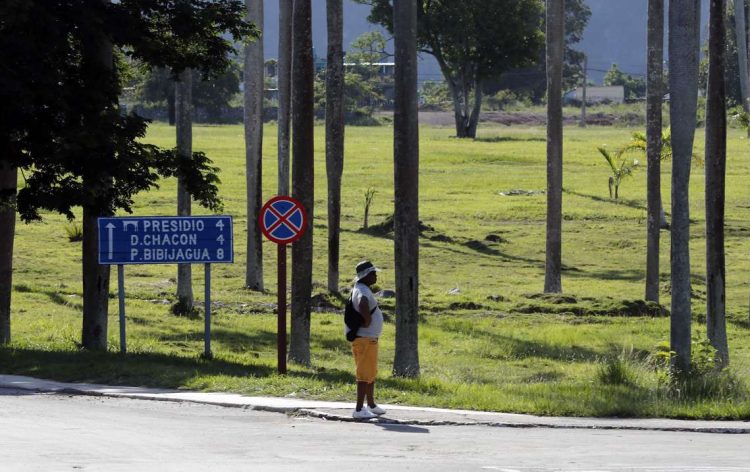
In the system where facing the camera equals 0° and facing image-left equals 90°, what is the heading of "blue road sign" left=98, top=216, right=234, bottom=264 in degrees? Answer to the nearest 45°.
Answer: approximately 0°

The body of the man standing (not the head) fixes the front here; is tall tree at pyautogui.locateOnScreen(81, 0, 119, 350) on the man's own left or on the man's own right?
on the man's own left

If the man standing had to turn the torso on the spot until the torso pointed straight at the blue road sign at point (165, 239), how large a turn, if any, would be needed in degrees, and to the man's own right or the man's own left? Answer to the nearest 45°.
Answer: approximately 135° to the man's own left

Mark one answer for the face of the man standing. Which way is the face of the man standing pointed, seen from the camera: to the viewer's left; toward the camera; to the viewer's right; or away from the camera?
to the viewer's right

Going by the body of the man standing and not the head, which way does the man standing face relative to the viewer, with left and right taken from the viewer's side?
facing to the right of the viewer

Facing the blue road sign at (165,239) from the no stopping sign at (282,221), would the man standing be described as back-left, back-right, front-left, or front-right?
back-left

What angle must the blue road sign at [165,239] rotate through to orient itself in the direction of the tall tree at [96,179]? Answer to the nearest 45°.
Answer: approximately 135° to its right

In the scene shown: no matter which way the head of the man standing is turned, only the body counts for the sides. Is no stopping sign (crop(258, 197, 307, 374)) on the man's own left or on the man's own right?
on the man's own left

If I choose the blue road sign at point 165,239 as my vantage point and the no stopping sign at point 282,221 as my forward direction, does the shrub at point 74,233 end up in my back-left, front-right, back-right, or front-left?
back-left

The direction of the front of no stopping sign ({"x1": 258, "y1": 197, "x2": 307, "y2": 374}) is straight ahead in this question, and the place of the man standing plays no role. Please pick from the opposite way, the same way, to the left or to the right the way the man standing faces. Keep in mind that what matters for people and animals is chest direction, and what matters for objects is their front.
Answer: to the left

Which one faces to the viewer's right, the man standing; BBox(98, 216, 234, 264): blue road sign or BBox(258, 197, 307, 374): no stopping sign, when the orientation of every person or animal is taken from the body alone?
the man standing
